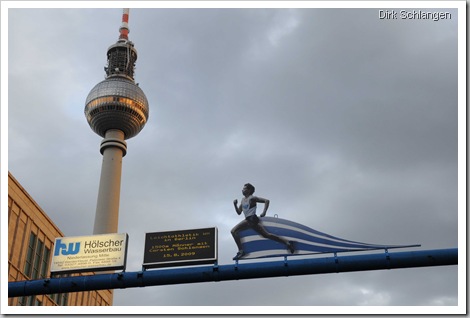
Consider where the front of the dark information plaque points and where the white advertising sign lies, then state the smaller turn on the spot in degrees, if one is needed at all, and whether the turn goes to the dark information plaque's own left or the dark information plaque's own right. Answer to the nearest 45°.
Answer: approximately 135° to the dark information plaque's own right

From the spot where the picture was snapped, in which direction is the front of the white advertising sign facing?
facing the viewer

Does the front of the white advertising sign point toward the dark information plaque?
no

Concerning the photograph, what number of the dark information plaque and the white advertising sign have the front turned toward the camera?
2

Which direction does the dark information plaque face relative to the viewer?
toward the camera

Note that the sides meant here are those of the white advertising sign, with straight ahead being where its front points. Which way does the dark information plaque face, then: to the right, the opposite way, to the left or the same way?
the same way
